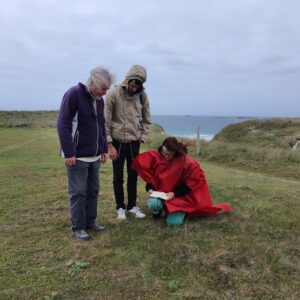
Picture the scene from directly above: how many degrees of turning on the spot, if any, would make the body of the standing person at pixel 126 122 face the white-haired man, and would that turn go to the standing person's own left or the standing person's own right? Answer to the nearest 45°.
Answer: approximately 45° to the standing person's own right

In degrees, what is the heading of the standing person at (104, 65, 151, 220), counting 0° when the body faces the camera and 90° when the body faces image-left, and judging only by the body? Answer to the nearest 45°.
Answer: approximately 0°

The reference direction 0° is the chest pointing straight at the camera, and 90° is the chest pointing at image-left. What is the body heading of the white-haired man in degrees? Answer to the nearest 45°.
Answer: approximately 315°

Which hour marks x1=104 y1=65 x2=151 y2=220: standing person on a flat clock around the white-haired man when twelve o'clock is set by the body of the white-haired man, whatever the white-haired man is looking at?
The standing person is roughly at 9 o'clock from the white-haired man.
